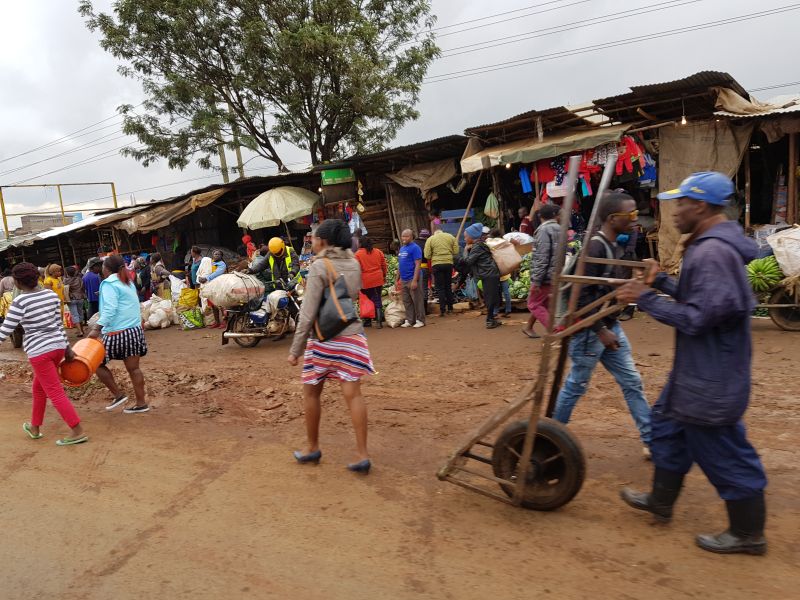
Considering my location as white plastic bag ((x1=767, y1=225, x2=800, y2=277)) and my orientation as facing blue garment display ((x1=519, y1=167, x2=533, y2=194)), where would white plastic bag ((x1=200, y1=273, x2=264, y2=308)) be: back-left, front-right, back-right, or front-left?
front-left

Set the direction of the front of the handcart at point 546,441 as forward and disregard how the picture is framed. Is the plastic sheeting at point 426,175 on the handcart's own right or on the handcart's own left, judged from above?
on the handcart's own right

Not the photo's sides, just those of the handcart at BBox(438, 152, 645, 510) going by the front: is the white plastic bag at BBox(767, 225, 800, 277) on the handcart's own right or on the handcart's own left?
on the handcart's own right

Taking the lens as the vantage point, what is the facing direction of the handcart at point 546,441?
facing to the left of the viewer

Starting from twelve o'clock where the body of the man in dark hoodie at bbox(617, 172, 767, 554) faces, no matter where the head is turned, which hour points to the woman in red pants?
The woman in red pants is roughly at 12 o'clock from the man in dark hoodie.

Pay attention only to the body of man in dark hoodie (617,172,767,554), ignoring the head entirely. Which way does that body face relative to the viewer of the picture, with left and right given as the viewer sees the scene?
facing to the left of the viewer

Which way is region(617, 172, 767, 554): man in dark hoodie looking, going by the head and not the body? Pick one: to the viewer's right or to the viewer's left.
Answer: to the viewer's left

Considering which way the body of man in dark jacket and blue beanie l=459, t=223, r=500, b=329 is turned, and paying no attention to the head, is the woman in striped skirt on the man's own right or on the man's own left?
on the man's own left

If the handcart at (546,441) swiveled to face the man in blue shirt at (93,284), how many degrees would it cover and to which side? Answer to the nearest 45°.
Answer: approximately 45° to its right

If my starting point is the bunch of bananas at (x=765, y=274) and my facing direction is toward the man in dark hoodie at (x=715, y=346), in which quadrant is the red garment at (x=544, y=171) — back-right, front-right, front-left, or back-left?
back-right

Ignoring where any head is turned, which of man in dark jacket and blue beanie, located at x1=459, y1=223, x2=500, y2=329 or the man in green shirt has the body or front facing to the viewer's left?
the man in dark jacket and blue beanie

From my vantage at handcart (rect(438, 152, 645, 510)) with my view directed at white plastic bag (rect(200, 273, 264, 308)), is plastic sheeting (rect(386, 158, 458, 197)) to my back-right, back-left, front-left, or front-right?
front-right
